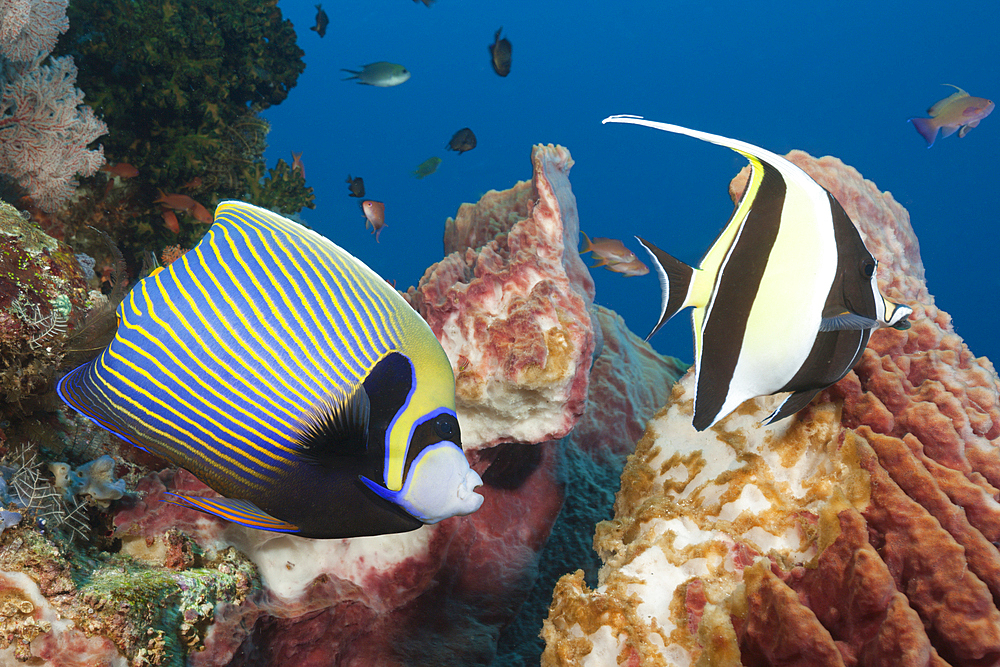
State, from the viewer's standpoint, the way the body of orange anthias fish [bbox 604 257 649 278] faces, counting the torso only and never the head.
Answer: to the viewer's right

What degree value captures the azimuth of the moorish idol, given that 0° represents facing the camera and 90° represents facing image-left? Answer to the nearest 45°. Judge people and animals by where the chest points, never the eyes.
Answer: approximately 270°

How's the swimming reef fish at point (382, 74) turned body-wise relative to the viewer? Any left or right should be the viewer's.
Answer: facing to the right of the viewer

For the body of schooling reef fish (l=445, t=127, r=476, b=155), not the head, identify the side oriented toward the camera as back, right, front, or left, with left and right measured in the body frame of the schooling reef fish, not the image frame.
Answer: right

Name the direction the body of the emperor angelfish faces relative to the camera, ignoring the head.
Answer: to the viewer's right

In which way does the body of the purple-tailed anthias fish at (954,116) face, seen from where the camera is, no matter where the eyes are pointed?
to the viewer's right

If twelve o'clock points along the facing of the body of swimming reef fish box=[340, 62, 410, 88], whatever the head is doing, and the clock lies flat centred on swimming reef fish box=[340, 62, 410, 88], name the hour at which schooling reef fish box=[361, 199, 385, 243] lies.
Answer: schooling reef fish box=[361, 199, 385, 243] is roughly at 3 o'clock from swimming reef fish box=[340, 62, 410, 88].
